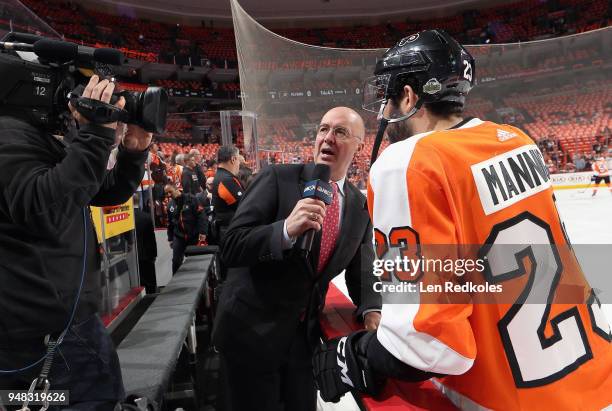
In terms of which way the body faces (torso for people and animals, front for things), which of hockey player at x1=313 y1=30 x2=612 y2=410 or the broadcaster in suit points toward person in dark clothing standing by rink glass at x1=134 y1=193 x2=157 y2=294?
the hockey player

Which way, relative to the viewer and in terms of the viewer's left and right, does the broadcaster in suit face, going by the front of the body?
facing the viewer and to the right of the viewer

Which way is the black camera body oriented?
to the viewer's right

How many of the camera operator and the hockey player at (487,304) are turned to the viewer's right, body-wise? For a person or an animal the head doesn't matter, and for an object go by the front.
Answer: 1

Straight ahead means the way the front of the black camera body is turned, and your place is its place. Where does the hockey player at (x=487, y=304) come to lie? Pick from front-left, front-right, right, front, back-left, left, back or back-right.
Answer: front-right

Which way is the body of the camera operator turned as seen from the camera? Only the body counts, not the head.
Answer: to the viewer's right

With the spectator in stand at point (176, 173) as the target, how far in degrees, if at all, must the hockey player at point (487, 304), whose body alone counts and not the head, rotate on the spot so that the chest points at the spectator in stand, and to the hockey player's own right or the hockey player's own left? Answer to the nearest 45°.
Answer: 0° — they already face them

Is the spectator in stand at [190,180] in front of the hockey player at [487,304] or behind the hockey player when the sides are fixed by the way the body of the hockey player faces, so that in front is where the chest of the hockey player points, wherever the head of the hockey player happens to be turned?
in front

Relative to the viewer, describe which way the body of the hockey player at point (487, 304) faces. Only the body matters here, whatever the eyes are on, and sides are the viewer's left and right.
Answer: facing away from the viewer and to the left of the viewer

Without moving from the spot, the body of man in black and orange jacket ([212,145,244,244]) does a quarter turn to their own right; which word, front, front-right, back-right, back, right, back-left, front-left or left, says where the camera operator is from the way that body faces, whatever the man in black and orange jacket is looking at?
front

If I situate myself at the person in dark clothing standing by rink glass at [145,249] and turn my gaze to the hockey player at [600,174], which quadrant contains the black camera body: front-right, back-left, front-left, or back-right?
back-right

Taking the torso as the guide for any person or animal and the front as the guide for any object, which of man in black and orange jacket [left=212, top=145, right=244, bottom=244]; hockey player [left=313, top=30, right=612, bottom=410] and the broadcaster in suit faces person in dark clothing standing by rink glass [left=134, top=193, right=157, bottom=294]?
the hockey player

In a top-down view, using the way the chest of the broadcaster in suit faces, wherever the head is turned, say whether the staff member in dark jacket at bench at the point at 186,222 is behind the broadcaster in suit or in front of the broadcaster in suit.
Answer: behind
